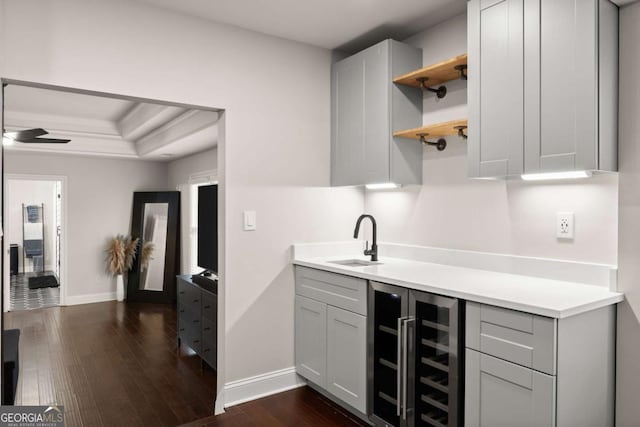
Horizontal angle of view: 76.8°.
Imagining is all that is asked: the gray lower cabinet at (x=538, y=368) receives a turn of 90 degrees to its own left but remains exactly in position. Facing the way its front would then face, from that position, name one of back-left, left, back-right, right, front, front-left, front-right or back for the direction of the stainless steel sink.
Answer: back

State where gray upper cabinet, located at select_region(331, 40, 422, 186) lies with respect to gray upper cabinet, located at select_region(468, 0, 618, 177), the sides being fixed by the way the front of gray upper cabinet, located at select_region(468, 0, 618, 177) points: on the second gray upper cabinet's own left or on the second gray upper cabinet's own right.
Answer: on the second gray upper cabinet's own right

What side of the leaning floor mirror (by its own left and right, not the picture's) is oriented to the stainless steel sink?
front

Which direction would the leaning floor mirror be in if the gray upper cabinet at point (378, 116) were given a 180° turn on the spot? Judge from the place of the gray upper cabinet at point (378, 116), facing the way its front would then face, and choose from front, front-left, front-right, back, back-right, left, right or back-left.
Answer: left

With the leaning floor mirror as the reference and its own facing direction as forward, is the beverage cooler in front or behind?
in front

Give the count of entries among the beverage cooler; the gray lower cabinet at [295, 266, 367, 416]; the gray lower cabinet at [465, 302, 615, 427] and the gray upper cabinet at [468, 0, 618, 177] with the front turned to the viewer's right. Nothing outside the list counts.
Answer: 0

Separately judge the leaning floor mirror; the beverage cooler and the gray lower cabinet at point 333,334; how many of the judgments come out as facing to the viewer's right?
0

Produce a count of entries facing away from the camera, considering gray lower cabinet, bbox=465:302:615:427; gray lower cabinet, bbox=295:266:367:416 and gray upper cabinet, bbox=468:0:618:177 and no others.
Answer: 0

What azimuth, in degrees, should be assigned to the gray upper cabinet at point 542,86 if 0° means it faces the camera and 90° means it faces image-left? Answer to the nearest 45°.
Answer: approximately 45°

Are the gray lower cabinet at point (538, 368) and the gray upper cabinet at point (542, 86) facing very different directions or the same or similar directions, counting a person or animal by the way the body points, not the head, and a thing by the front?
same or similar directions

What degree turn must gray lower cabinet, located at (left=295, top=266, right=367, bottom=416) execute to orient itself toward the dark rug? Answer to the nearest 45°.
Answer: approximately 90° to its right

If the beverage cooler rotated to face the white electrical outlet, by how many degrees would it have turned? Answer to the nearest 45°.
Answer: approximately 135° to its left

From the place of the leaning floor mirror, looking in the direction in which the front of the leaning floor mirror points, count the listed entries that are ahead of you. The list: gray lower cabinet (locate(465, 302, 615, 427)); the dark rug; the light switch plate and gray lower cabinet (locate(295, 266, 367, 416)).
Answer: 3

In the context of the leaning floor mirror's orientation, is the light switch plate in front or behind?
in front
